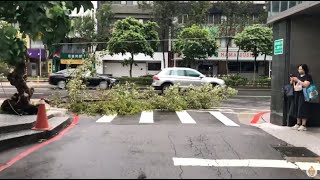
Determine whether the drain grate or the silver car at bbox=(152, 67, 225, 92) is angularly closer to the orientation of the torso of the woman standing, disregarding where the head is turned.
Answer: the drain grate

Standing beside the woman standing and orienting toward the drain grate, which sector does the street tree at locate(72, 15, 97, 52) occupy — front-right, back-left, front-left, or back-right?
back-right

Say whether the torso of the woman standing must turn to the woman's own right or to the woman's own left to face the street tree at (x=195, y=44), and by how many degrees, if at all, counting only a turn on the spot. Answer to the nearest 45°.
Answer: approximately 135° to the woman's own right

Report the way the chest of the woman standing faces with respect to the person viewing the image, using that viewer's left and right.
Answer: facing the viewer and to the left of the viewer

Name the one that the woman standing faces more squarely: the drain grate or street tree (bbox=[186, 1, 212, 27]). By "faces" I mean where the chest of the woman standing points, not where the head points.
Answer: the drain grate

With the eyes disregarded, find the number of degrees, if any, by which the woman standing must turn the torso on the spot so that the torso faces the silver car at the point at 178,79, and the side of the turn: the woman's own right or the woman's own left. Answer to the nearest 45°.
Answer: approximately 90° to the woman's own right

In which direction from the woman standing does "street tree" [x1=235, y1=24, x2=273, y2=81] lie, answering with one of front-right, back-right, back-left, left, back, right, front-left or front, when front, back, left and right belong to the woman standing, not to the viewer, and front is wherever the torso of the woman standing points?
back-right

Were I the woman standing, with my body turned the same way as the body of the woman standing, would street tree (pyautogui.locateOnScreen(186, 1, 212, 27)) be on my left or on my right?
on my right

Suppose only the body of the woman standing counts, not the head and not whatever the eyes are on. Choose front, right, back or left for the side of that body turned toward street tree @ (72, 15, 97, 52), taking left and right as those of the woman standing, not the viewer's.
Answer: right
